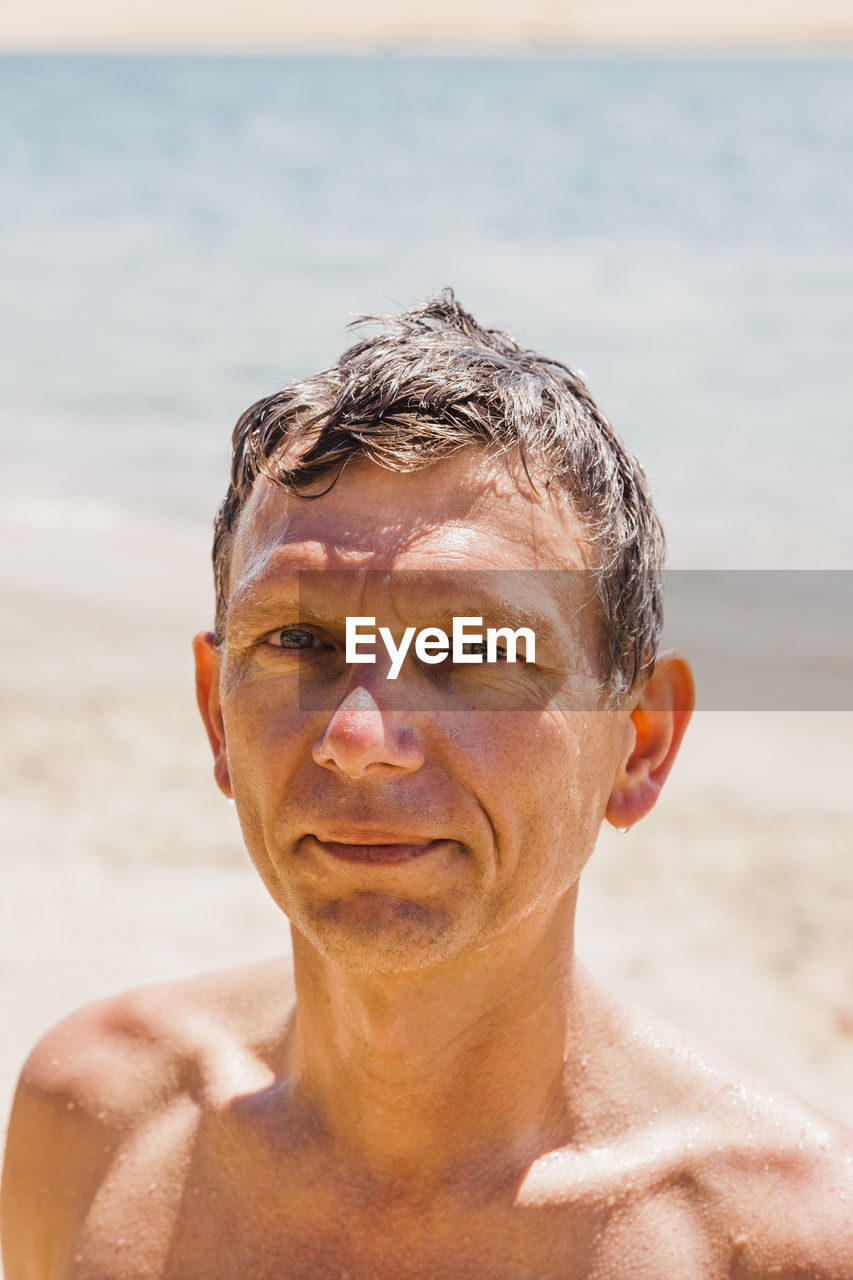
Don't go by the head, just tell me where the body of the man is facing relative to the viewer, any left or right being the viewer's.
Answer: facing the viewer
